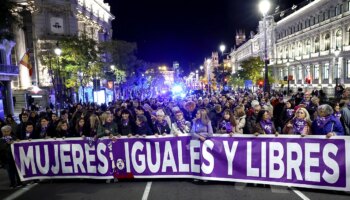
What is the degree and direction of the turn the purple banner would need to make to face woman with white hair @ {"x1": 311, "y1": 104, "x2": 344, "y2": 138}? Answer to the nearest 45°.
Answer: approximately 90° to its left

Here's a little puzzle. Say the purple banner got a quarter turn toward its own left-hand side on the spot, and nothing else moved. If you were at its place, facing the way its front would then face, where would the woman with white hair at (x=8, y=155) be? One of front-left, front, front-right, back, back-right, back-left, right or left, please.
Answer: back

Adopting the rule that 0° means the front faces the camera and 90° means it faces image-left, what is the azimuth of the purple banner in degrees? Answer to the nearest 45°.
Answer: approximately 0°
